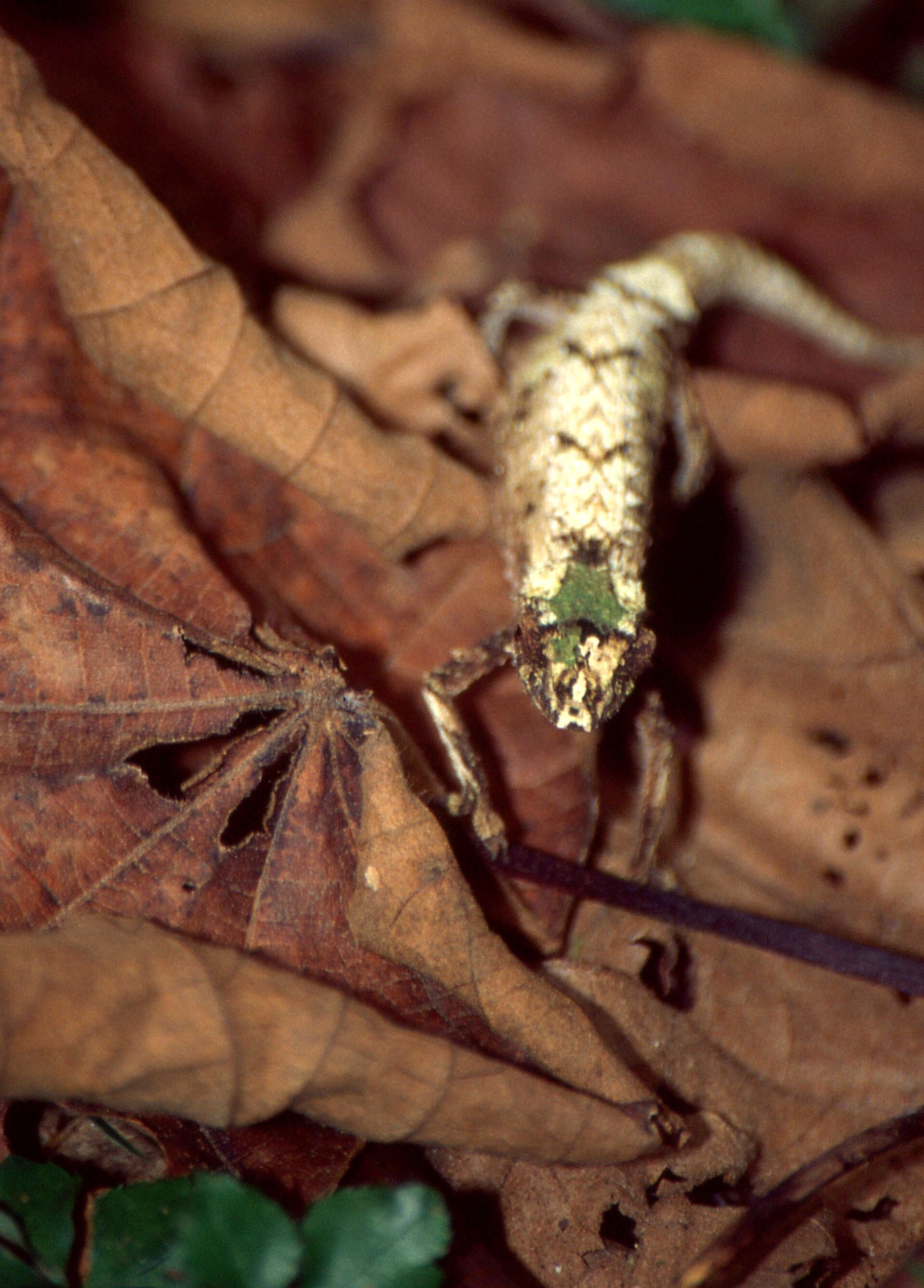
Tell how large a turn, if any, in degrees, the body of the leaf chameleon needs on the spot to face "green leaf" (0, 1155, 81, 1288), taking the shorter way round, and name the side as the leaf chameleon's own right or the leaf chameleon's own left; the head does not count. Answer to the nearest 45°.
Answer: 0° — it already faces it

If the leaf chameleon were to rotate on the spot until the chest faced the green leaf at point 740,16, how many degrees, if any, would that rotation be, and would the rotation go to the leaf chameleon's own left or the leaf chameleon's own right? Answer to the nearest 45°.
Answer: approximately 180°

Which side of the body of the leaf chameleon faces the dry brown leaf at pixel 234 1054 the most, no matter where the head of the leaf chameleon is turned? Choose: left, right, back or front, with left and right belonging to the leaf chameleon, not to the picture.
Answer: front

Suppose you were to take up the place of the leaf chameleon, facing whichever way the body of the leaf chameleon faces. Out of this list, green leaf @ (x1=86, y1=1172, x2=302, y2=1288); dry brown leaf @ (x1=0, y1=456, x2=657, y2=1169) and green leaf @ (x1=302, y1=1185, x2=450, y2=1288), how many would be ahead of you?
3

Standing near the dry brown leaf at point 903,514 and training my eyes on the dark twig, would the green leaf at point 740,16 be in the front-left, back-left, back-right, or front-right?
back-right

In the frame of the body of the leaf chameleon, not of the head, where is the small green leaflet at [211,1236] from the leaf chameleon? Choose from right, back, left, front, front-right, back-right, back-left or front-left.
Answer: front

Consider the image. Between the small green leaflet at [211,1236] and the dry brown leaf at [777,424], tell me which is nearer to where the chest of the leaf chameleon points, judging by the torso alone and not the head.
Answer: the small green leaflet

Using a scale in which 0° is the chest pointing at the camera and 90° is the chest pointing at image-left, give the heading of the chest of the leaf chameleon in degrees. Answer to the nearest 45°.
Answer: approximately 0°

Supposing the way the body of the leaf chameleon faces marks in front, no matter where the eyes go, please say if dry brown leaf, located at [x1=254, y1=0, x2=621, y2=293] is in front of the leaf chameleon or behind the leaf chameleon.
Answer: behind

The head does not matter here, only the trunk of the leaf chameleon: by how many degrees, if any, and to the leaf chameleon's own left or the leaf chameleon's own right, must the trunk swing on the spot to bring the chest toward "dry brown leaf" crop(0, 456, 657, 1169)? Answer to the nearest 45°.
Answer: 0° — it already faces it

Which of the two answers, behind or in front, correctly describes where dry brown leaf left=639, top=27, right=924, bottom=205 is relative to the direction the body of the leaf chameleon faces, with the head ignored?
behind

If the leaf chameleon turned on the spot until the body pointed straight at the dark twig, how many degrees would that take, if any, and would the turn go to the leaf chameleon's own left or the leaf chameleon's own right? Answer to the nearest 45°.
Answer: approximately 45° to the leaf chameleon's own left

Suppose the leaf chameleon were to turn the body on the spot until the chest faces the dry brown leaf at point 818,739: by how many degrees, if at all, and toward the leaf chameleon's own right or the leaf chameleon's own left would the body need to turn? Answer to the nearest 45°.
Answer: approximately 90° to the leaf chameleon's own left
